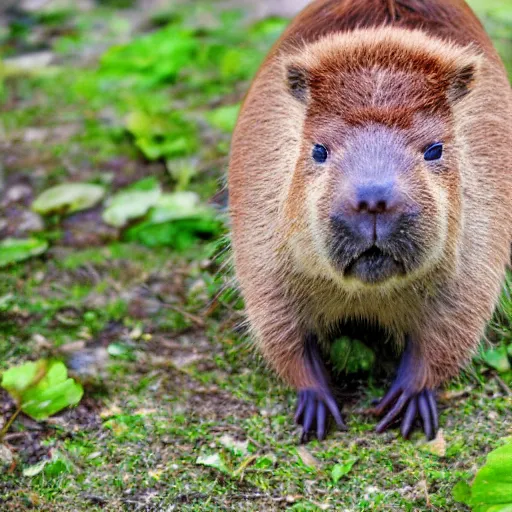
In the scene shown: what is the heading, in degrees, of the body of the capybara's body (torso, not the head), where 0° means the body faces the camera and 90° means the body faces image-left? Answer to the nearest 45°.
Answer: approximately 0°

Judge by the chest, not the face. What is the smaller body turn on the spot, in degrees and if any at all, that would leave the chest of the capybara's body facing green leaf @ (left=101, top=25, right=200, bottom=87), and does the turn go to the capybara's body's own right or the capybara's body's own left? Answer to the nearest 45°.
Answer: approximately 135° to the capybara's body's own right

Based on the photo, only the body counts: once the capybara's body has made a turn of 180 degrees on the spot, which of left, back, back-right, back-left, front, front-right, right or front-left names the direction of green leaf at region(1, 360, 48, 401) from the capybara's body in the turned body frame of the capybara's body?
left

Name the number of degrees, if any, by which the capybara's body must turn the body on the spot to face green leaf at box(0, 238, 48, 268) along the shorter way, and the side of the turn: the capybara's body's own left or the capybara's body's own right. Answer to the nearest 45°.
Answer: approximately 135° to the capybara's body's own right

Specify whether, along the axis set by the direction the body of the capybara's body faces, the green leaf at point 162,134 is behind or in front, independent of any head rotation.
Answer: behind

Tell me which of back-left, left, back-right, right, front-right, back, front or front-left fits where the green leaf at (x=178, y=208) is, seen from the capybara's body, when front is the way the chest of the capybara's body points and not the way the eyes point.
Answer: back-right

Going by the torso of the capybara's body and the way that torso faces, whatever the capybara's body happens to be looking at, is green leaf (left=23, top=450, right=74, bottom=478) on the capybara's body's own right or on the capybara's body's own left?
on the capybara's body's own right

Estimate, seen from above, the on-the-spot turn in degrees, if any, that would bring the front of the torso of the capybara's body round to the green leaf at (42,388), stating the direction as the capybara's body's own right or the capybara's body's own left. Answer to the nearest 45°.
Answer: approximately 90° to the capybara's body's own right
